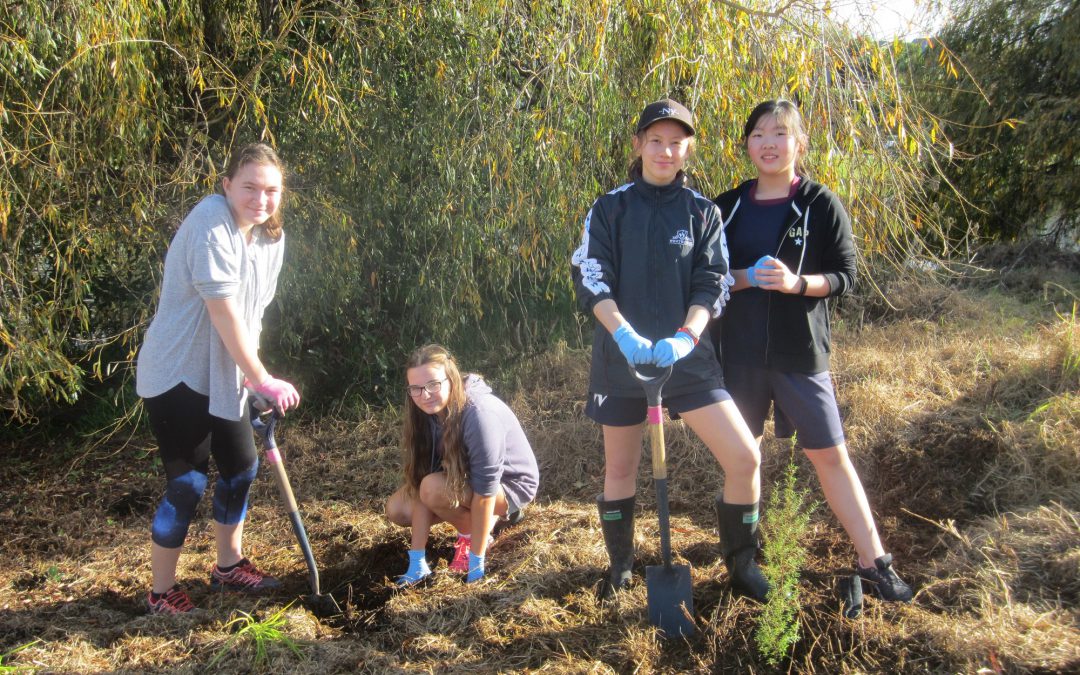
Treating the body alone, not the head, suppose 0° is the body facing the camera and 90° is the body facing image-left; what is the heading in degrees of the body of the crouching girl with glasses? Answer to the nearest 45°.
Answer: approximately 45°

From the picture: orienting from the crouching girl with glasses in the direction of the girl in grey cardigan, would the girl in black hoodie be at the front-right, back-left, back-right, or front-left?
back-left

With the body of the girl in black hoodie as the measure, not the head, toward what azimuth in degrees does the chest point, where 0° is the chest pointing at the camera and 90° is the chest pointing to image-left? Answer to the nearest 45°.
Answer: approximately 0°

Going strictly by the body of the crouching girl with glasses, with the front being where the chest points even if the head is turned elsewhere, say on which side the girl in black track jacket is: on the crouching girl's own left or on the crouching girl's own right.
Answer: on the crouching girl's own left

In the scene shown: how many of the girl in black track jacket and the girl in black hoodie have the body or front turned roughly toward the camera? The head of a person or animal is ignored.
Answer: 2

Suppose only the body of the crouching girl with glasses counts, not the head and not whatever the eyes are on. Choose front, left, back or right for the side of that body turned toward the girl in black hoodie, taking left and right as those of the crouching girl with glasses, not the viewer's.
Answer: left

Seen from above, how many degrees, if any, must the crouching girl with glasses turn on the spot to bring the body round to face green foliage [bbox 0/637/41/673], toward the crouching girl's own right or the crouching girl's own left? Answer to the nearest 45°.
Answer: approximately 45° to the crouching girl's own right

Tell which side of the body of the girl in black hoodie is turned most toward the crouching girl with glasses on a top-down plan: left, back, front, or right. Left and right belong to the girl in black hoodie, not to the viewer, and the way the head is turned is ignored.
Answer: right
